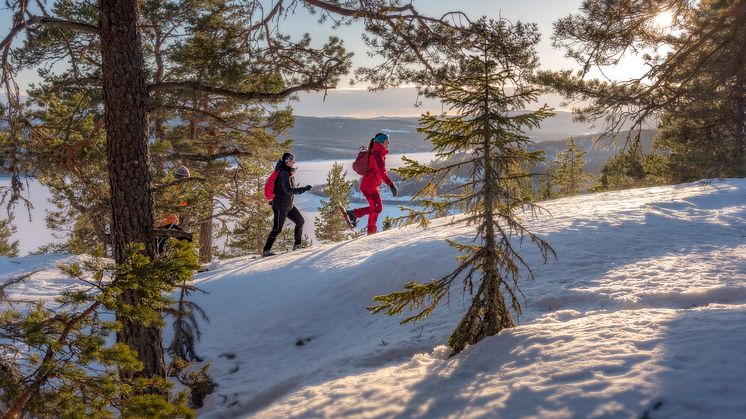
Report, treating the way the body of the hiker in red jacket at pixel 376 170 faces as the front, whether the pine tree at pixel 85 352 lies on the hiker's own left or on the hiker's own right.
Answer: on the hiker's own right

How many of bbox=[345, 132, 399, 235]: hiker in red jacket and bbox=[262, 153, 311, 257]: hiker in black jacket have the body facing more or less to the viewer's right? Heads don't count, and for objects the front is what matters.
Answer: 2

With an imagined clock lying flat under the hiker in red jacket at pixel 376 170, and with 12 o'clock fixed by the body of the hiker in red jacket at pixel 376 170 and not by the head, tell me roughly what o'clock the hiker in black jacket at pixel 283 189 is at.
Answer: the hiker in black jacket at pixel 283 189 is roughly at 6 o'clock from the hiker in red jacket at pixel 376 170.

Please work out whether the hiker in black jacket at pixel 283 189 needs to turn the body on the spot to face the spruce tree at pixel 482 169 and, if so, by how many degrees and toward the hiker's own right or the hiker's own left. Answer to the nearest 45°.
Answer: approximately 90° to the hiker's own right

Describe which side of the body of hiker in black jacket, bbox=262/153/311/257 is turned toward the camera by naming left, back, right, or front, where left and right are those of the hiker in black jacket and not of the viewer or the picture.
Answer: right

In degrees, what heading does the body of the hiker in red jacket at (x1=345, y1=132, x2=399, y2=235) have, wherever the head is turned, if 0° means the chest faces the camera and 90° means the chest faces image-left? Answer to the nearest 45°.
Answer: approximately 270°

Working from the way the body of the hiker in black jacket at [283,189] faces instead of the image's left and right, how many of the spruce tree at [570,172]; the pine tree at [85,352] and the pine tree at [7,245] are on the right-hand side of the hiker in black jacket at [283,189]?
1

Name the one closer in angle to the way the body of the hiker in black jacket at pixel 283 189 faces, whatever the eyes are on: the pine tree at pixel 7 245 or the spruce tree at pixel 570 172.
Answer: the spruce tree

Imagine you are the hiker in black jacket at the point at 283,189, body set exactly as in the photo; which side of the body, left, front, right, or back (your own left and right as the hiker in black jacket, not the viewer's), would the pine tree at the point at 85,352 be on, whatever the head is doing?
right

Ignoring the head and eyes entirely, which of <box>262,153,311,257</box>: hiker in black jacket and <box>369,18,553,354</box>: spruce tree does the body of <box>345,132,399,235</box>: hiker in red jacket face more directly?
the spruce tree
